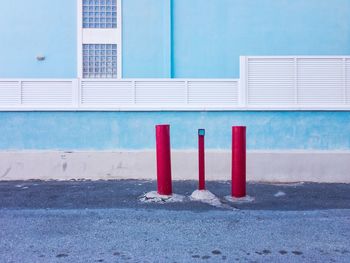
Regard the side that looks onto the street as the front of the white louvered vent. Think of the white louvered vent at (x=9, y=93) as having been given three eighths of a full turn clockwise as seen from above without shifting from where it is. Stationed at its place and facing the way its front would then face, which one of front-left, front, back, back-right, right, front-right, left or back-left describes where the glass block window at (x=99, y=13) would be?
right

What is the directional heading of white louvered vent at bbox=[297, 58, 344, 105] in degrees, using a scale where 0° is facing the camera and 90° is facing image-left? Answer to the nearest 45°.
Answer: approximately 0°

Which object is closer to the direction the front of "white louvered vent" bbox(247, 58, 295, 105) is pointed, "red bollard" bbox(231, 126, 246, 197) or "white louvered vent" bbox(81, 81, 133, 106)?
the red bollard

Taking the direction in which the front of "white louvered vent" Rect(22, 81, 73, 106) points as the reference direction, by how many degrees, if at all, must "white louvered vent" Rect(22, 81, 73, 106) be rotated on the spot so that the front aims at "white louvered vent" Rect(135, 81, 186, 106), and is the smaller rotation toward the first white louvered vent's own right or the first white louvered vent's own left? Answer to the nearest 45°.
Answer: approximately 90° to the first white louvered vent's own left

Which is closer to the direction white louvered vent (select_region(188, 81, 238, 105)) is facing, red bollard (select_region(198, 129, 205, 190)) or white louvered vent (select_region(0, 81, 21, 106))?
the red bollard

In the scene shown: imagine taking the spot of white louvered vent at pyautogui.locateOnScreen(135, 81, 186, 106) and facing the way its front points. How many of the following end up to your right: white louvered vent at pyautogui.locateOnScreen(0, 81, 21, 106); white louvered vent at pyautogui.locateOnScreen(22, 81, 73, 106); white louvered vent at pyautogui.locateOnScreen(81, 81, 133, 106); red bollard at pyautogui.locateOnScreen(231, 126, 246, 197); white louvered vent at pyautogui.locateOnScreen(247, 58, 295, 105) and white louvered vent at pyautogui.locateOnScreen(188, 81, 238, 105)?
3

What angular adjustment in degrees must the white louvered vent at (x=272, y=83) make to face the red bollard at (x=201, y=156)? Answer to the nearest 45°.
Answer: approximately 45° to its right
